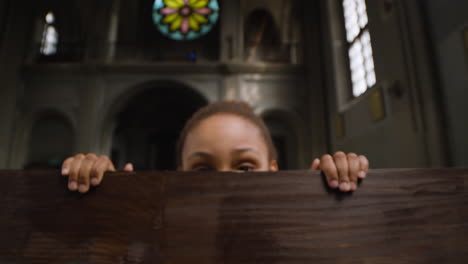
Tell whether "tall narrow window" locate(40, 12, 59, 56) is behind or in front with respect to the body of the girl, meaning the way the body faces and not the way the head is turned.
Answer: behind

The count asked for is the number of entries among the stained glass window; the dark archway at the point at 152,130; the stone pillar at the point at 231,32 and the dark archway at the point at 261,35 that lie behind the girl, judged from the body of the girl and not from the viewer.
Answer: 4

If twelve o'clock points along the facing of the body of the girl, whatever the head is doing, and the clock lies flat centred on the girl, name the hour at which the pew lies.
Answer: The pew is roughly at 12 o'clock from the girl.

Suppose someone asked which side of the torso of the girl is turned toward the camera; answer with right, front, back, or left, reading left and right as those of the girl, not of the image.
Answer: front

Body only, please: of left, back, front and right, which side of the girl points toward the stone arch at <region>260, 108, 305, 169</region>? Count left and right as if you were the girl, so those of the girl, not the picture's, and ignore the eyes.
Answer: back

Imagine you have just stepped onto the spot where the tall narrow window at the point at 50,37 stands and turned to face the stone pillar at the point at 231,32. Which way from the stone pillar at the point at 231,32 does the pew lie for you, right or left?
right

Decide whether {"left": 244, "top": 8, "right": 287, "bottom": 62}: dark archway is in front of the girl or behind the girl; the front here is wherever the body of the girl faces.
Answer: behind

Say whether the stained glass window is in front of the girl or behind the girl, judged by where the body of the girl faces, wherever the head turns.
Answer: behind
